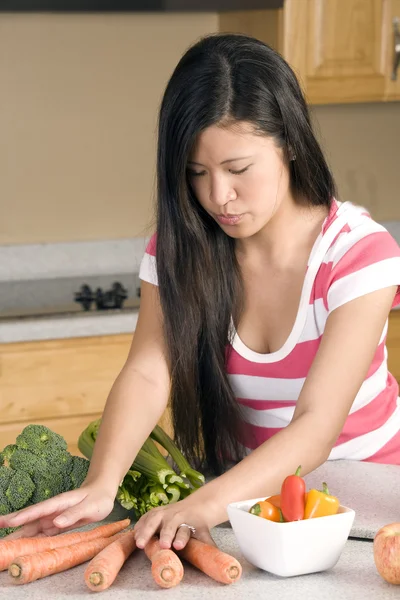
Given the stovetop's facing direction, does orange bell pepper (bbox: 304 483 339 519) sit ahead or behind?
ahead

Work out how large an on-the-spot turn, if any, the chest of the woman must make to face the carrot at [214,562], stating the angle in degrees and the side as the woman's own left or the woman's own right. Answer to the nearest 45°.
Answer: approximately 45° to the woman's own left

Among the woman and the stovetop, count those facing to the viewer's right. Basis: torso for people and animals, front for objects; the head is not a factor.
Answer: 0

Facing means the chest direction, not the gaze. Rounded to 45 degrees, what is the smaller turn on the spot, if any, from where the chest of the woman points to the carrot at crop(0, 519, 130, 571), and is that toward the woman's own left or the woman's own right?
0° — they already face it

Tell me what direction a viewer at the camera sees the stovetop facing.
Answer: facing the viewer

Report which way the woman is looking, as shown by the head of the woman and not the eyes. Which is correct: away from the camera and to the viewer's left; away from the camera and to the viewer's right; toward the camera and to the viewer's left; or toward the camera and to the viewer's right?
toward the camera and to the viewer's left

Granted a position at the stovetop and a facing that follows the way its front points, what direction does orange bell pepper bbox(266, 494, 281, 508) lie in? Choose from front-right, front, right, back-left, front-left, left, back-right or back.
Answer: front

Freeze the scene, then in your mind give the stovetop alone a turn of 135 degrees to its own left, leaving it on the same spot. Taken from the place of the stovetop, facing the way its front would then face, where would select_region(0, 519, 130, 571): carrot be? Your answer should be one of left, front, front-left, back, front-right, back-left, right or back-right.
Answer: back-right

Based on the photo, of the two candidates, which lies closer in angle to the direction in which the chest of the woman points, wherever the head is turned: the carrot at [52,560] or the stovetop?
the carrot

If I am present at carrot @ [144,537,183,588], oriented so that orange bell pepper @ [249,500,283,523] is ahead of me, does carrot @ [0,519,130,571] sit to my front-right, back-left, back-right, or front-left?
back-left

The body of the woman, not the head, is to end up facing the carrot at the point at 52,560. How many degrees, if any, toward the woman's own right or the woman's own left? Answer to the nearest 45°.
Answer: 0° — they already face it

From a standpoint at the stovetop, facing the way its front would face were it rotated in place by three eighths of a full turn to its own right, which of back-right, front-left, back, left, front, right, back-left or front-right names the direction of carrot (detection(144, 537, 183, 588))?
back-left

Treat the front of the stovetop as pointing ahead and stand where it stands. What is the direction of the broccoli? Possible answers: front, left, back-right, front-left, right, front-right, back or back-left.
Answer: front

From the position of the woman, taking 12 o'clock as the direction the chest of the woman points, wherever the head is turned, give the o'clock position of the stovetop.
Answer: The stovetop is roughly at 4 o'clock from the woman.
